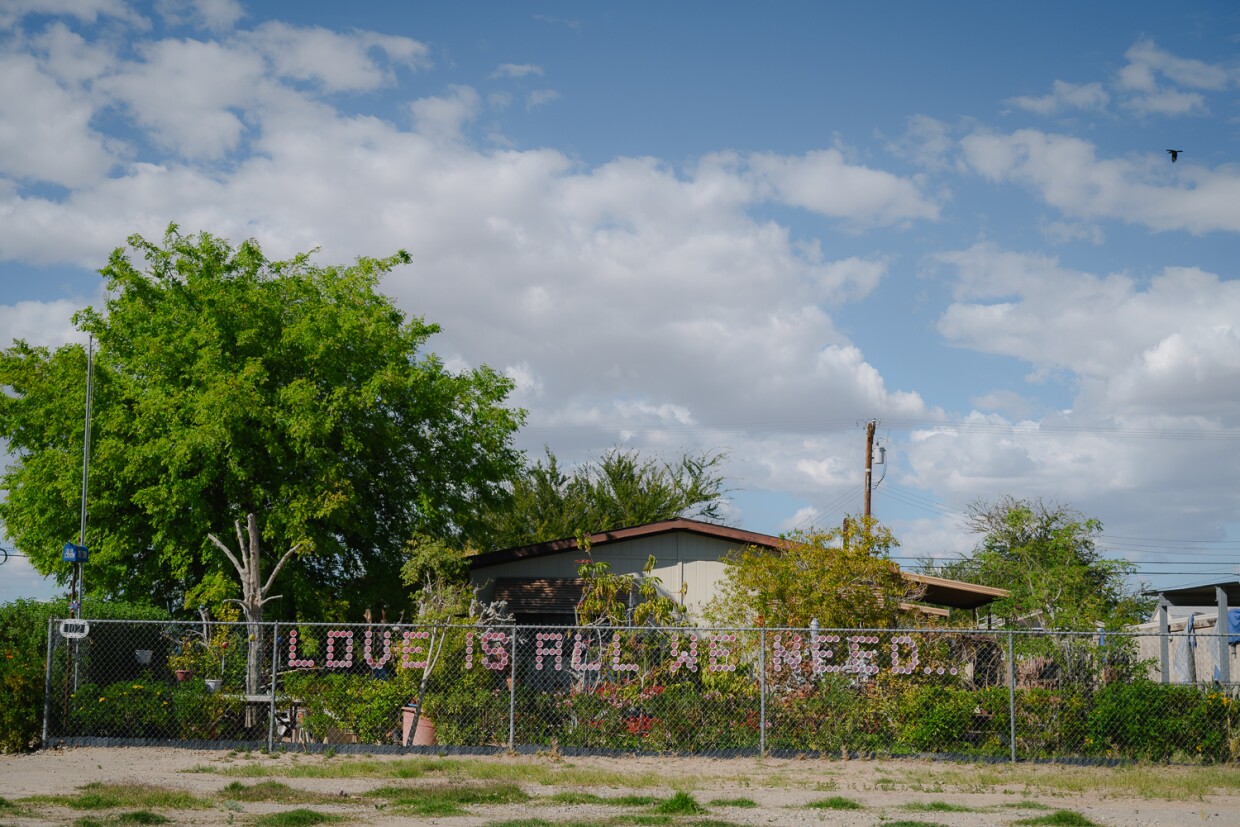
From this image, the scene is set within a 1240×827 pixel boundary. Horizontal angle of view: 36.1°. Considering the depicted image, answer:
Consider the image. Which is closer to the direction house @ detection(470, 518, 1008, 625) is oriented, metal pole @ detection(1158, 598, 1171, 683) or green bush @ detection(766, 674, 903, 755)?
the green bush

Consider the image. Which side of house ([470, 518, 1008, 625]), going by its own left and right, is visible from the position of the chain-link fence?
front

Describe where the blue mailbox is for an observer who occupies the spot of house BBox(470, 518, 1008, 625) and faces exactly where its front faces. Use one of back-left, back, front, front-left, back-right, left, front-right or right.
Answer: front-right

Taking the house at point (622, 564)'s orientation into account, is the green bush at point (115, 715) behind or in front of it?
in front

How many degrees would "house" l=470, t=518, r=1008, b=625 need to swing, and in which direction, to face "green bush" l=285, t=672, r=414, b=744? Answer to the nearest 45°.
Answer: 0° — it already faces it

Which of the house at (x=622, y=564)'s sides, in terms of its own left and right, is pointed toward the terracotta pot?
front

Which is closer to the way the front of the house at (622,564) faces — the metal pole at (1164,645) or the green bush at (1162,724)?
the green bush

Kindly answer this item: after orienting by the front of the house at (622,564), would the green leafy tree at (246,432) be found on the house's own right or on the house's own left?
on the house's own right

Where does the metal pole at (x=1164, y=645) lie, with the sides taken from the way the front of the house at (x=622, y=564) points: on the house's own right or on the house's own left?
on the house's own left

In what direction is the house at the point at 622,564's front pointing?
toward the camera
